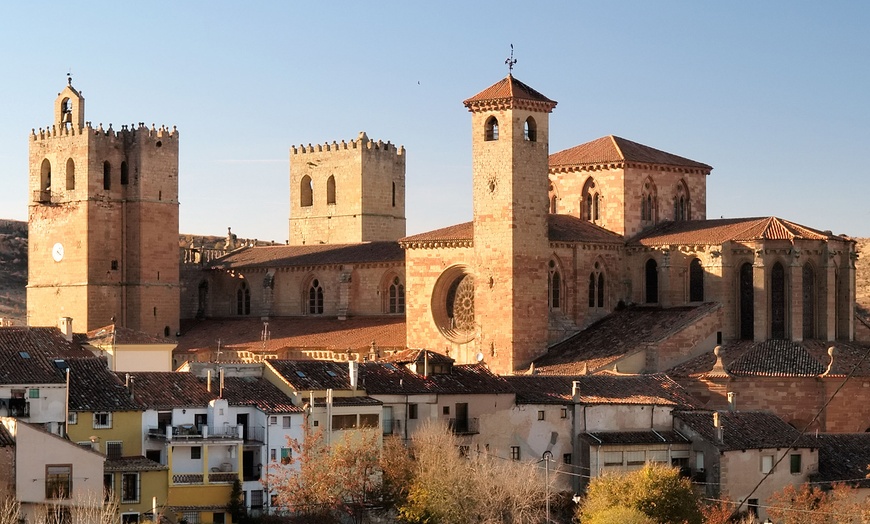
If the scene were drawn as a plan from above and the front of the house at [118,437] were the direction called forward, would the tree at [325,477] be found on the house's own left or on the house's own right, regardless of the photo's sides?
on the house's own left

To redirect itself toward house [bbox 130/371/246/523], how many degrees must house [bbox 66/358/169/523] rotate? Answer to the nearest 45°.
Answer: approximately 90° to its left

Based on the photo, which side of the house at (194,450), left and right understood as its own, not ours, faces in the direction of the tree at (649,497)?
left

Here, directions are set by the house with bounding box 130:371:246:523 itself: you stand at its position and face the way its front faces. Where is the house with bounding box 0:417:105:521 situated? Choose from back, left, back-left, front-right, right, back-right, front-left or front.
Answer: front-right

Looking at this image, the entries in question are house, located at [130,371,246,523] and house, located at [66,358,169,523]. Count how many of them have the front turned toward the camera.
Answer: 2

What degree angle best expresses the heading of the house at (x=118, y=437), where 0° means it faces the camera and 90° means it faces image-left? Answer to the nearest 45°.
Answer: approximately 0°

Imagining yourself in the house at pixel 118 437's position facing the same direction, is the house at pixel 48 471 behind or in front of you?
in front

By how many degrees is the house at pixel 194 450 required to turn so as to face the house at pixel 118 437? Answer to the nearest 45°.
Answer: approximately 90° to its right

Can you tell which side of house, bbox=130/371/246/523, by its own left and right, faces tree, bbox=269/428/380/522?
left

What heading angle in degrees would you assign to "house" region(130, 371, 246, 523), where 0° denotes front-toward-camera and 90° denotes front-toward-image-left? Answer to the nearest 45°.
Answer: approximately 0°
